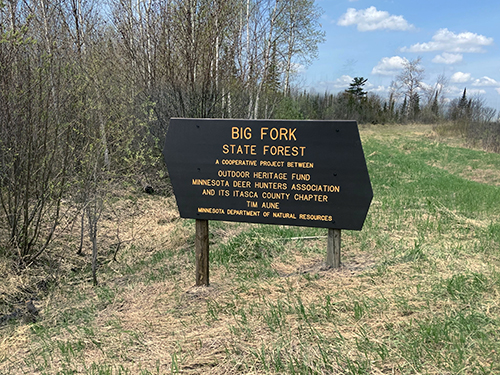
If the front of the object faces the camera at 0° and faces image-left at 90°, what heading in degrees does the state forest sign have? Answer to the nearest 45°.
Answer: approximately 0°
